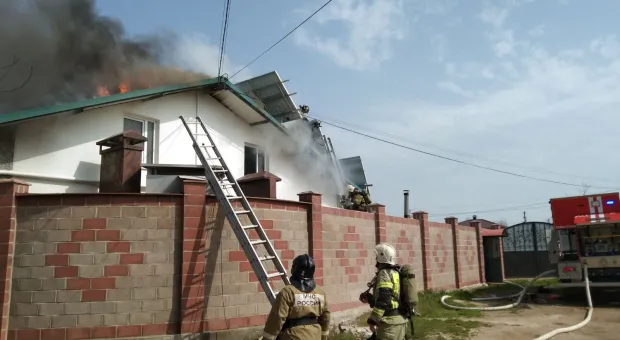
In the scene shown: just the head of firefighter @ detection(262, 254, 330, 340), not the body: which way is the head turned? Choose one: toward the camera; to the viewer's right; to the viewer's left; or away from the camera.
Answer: away from the camera

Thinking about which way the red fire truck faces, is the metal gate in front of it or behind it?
in front
